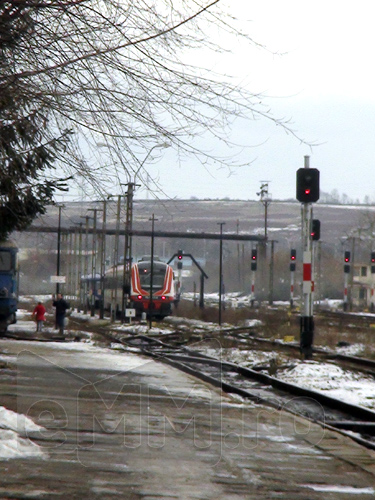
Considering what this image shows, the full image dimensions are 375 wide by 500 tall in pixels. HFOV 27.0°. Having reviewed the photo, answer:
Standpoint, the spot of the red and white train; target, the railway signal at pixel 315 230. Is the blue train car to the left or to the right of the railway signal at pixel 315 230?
right

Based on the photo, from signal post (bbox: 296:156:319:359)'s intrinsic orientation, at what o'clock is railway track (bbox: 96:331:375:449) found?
The railway track is roughly at 12 o'clock from the signal post.

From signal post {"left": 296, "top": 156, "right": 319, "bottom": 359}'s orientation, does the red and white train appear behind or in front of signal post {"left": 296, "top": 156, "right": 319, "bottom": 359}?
behind

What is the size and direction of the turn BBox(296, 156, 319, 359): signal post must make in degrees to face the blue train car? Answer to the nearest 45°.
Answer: approximately 135° to its right

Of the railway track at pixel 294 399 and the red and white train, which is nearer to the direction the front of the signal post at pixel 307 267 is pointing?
the railway track

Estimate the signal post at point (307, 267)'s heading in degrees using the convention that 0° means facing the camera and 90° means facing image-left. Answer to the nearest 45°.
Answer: approximately 0°

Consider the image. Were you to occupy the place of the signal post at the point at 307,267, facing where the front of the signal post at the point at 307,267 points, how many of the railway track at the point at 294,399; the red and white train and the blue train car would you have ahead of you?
1
